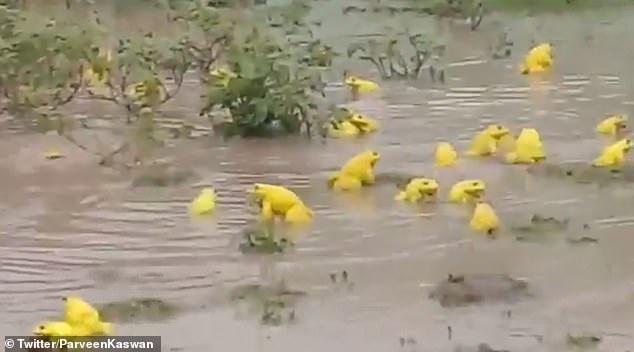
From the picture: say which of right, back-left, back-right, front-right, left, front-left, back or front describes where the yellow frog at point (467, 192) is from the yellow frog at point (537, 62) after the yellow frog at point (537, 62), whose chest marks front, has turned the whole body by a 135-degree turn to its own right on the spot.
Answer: front-left

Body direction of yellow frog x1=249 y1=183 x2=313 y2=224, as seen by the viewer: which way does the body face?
to the viewer's left

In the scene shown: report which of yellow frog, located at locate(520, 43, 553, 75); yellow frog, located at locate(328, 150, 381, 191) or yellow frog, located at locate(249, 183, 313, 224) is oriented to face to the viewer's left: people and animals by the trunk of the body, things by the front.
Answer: yellow frog, located at locate(249, 183, 313, 224)

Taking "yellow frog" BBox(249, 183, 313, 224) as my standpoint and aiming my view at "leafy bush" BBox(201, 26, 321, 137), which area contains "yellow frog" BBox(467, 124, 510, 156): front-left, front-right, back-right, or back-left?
front-right

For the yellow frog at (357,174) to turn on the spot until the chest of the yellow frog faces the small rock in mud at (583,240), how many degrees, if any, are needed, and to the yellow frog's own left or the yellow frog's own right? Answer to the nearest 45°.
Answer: approximately 45° to the yellow frog's own right

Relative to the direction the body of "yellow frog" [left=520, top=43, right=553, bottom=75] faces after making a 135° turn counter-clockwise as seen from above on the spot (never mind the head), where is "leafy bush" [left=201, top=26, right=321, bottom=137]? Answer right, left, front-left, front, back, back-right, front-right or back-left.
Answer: left

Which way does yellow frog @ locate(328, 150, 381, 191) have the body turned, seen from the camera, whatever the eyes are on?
to the viewer's right
